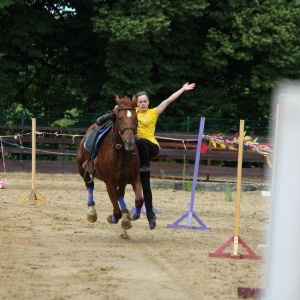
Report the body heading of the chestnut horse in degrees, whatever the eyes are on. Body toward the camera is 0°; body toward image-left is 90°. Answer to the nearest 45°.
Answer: approximately 315°

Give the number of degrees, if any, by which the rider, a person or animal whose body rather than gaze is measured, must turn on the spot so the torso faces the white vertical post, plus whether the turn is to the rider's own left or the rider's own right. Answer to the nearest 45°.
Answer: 0° — they already face it
